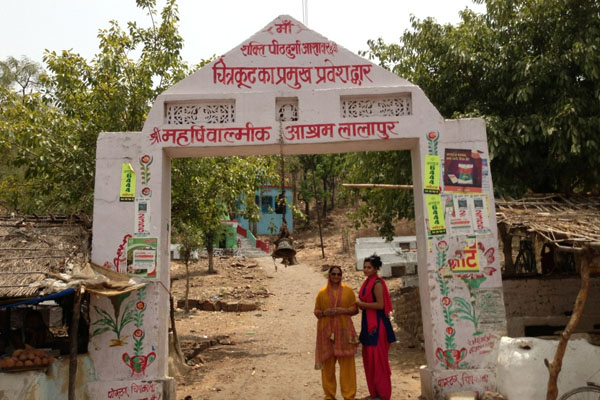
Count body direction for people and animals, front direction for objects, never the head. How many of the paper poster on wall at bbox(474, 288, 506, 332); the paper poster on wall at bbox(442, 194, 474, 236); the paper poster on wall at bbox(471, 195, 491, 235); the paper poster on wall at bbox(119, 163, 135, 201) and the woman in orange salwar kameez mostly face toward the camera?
5

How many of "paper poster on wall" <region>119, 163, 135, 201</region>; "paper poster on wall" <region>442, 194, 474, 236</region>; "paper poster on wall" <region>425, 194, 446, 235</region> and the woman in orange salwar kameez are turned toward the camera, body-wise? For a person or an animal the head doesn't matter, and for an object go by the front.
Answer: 4

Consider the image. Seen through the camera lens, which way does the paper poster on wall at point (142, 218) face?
facing the viewer

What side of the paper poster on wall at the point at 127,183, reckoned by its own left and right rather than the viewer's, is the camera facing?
front

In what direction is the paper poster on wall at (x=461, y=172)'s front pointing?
toward the camera

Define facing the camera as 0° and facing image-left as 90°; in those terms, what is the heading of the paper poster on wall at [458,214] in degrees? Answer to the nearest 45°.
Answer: approximately 0°

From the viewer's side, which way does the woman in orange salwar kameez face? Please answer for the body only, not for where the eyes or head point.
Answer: toward the camera
